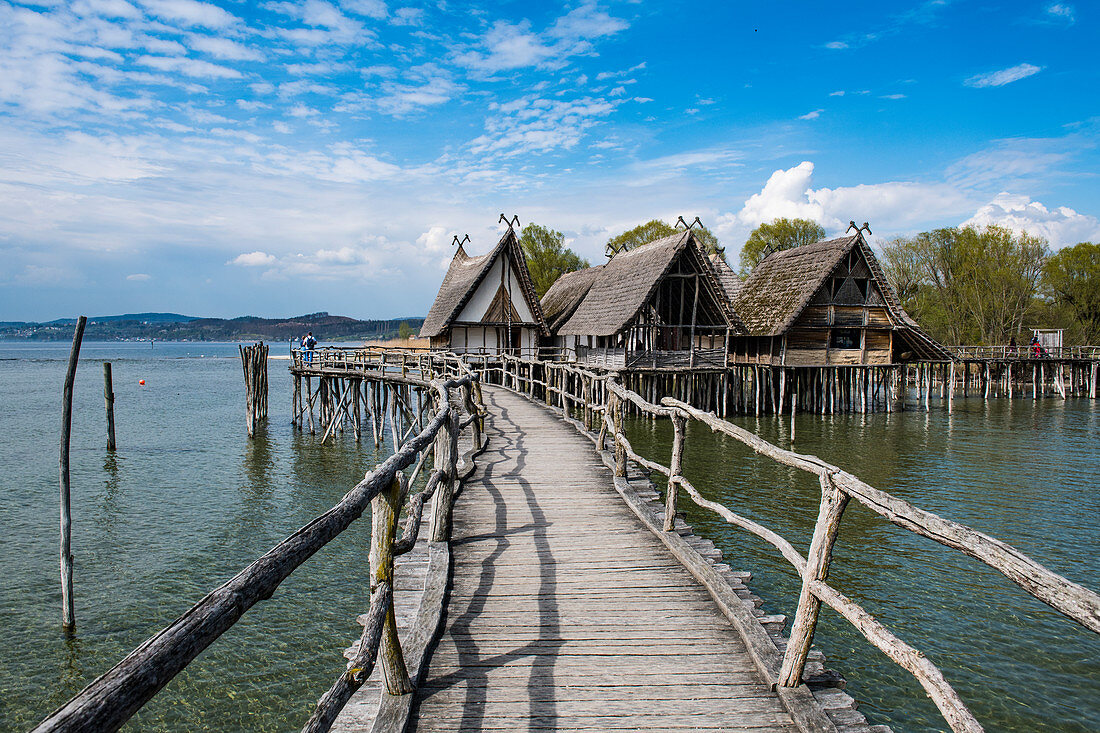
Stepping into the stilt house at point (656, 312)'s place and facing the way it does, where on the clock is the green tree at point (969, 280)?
The green tree is roughly at 9 o'clock from the stilt house.

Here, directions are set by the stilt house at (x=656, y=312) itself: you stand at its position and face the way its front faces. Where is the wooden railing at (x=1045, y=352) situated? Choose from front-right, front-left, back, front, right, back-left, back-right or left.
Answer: left

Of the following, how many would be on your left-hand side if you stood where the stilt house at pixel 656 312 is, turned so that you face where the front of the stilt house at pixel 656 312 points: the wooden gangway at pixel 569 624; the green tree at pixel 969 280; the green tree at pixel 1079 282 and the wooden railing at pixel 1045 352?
3

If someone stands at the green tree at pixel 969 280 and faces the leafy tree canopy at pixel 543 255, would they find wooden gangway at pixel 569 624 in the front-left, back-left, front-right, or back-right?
front-left

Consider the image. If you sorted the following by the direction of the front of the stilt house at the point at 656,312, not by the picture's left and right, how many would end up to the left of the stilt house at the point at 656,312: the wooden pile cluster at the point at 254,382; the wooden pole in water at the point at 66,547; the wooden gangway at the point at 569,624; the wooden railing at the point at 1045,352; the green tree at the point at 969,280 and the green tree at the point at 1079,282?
3

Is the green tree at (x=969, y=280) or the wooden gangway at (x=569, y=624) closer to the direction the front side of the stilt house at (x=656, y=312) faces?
the wooden gangway

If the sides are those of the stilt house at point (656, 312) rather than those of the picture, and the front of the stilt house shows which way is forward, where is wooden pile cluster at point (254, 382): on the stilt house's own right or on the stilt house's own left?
on the stilt house's own right

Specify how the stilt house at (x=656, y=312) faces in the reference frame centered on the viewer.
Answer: facing the viewer and to the right of the viewer

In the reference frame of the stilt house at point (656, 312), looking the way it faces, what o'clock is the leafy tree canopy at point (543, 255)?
The leafy tree canopy is roughly at 7 o'clock from the stilt house.

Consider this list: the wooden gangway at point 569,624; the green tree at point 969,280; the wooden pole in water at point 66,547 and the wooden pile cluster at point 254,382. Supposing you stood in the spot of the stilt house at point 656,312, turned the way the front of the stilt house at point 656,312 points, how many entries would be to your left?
1

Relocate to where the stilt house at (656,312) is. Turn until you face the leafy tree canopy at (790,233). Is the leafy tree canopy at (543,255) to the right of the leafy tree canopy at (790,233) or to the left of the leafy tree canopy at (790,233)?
left

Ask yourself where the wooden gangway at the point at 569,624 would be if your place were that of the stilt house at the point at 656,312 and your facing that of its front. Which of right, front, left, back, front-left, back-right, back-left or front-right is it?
front-right

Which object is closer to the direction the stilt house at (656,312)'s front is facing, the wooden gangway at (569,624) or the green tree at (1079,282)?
the wooden gangway

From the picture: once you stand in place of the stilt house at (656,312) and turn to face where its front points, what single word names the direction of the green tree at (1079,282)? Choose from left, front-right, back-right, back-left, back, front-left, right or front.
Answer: left

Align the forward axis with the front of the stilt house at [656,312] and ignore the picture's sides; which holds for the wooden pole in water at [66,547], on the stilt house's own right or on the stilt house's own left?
on the stilt house's own right

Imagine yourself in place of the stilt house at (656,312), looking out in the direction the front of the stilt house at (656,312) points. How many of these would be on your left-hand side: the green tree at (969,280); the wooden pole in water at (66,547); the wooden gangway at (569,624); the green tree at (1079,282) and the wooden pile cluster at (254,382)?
2

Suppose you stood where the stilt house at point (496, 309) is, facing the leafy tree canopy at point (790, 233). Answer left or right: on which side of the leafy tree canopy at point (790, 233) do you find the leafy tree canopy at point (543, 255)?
left
